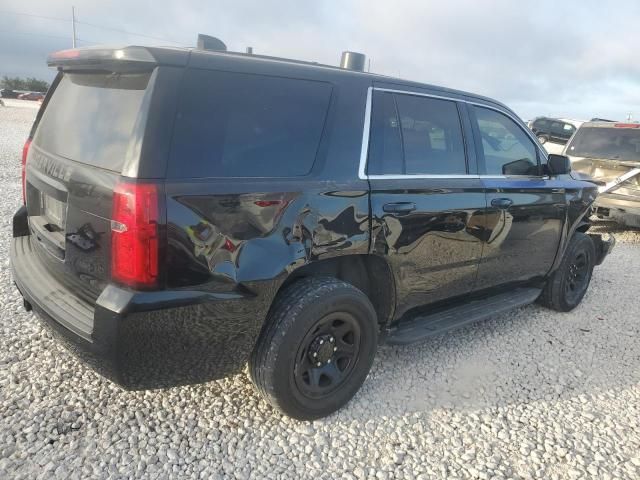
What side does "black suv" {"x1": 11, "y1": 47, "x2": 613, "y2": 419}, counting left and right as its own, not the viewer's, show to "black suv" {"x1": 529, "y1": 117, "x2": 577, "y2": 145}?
front

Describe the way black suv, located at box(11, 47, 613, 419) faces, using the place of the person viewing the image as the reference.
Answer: facing away from the viewer and to the right of the viewer

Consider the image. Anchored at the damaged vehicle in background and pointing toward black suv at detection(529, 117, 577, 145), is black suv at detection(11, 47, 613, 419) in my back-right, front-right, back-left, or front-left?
back-left

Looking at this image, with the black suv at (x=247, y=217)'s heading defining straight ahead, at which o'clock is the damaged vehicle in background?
The damaged vehicle in background is roughly at 12 o'clock from the black suv.
